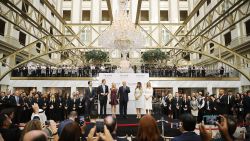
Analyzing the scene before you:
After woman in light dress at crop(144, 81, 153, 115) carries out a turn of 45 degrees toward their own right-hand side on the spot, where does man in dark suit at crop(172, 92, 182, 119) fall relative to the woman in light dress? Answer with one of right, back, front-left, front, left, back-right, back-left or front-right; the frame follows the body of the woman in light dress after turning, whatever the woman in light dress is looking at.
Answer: back

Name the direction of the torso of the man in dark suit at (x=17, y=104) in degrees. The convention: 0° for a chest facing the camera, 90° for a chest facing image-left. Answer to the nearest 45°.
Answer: approximately 315°

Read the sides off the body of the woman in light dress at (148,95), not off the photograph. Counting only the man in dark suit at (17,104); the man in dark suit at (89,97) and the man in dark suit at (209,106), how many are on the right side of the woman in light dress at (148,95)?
2

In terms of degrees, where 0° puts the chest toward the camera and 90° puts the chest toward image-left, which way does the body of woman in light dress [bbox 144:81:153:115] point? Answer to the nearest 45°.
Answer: approximately 0°

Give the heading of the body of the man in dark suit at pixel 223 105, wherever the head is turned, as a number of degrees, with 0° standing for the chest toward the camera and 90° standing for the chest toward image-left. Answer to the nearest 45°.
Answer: approximately 45°

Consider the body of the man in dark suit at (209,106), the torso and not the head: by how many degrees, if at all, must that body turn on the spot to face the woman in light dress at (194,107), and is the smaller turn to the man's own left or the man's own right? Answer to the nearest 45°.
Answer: approximately 45° to the man's own right
